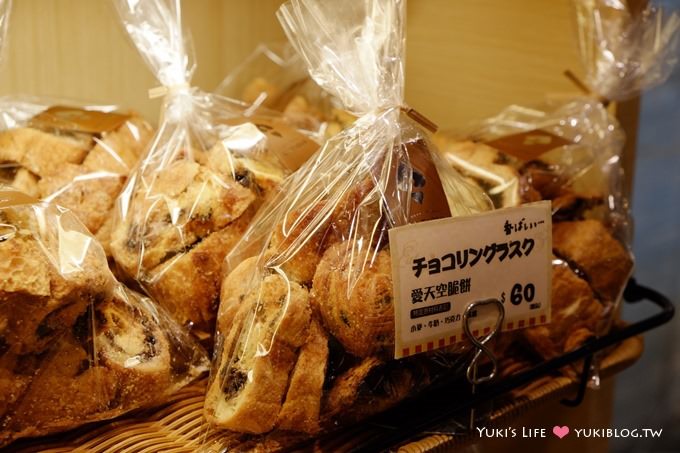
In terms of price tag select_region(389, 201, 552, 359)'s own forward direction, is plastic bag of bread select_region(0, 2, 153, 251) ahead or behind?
behind

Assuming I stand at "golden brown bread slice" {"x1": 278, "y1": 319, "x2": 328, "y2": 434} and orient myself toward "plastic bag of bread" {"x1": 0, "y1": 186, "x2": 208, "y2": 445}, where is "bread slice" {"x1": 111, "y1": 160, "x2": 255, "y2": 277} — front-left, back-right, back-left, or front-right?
front-right

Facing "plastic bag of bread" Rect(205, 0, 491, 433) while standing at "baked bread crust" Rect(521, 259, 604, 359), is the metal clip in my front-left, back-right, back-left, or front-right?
front-left

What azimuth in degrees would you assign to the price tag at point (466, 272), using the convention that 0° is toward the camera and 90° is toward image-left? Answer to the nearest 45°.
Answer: approximately 315°

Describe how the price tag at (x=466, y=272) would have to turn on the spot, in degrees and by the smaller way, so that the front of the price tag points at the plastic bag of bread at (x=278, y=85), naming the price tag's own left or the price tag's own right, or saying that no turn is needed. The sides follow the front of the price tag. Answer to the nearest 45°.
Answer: approximately 180°
